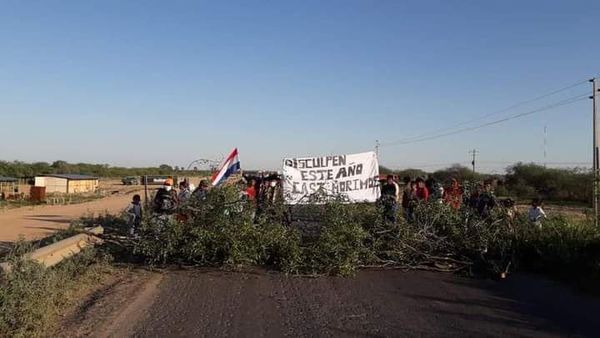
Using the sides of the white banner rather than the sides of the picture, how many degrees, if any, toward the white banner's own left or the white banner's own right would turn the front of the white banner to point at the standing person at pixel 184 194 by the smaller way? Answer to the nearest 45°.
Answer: approximately 45° to the white banner's own right

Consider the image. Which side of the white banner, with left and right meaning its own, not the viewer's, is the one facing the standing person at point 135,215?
right

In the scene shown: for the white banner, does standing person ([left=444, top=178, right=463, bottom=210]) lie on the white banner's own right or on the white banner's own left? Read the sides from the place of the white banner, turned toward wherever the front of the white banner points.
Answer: on the white banner's own left

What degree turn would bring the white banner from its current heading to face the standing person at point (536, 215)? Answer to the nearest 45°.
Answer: approximately 90° to its left

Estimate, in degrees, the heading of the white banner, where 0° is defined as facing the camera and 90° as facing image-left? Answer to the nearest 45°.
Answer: approximately 0°

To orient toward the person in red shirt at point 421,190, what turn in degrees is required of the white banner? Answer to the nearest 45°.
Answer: approximately 90° to its left
